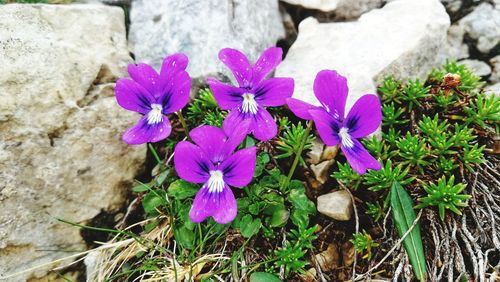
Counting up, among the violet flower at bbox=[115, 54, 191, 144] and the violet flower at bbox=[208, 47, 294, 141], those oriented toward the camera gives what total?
2

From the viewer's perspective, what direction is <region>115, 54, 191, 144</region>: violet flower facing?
toward the camera

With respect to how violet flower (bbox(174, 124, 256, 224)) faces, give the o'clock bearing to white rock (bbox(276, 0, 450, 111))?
The white rock is roughly at 7 o'clock from the violet flower.

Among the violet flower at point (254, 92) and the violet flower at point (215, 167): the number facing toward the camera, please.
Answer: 2

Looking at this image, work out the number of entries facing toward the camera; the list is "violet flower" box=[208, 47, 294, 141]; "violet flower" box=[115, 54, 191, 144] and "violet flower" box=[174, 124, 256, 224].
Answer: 3

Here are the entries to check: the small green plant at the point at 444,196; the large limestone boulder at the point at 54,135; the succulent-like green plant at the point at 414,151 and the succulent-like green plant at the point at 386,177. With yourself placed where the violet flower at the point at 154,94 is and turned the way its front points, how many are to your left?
3

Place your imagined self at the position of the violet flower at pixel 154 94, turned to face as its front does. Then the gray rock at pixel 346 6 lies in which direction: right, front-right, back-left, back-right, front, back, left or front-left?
back-left

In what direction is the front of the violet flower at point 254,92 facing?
toward the camera

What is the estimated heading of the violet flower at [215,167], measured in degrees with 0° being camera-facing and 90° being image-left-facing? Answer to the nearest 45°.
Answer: approximately 0°
